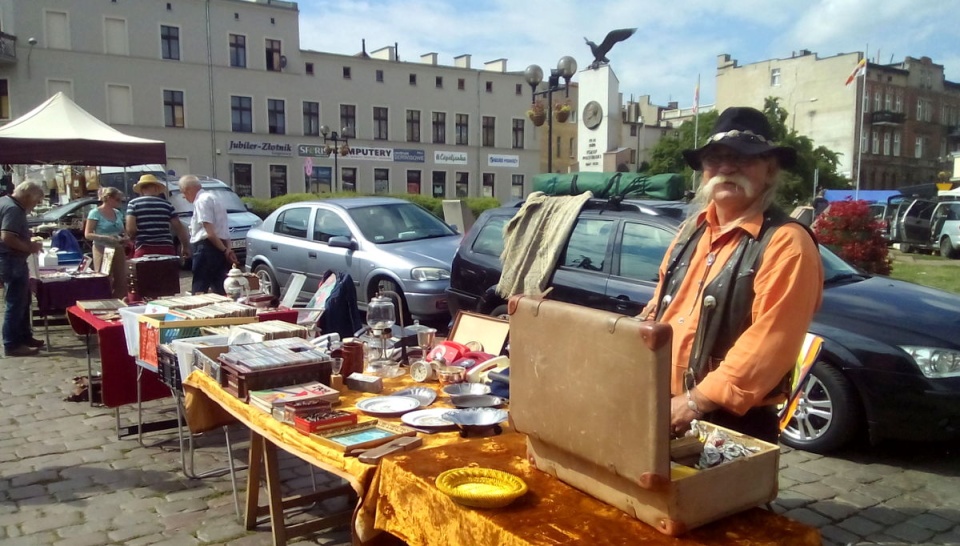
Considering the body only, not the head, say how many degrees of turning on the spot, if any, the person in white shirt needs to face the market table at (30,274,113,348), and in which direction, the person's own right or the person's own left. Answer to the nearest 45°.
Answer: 0° — they already face it

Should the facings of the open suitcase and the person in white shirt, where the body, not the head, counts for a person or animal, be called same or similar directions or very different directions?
very different directions

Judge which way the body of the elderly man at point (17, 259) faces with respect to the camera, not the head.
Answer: to the viewer's right

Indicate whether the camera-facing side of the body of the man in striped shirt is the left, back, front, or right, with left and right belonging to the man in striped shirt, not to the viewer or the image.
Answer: back

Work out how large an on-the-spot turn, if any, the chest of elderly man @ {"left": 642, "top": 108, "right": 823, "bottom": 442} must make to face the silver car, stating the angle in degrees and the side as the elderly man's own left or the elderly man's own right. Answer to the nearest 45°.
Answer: approximately 90° to the elderly man's own right

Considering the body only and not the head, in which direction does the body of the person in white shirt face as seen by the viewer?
to the viewer's left

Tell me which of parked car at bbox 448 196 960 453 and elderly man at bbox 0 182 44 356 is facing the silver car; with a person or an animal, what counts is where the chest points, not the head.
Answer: the elderly man
